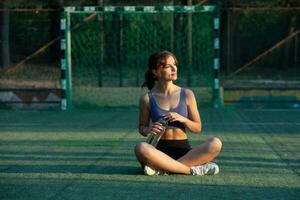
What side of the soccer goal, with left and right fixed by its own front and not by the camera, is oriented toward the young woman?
front

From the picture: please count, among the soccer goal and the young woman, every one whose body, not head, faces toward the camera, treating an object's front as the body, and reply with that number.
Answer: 2

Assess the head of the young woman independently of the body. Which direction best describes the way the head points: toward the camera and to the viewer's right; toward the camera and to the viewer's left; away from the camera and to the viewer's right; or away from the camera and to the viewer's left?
toward the camera and to the viewer's right

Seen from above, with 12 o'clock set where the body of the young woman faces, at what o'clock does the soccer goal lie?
The soccer goal is roughly at 6 o'clock from the young woman.

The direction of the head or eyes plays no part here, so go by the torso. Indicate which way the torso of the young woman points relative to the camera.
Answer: toward the camera

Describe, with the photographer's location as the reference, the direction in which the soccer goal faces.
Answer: facing the viewer

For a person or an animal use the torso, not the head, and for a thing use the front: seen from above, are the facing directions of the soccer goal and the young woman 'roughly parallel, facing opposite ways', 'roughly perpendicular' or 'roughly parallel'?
roughly parallel
